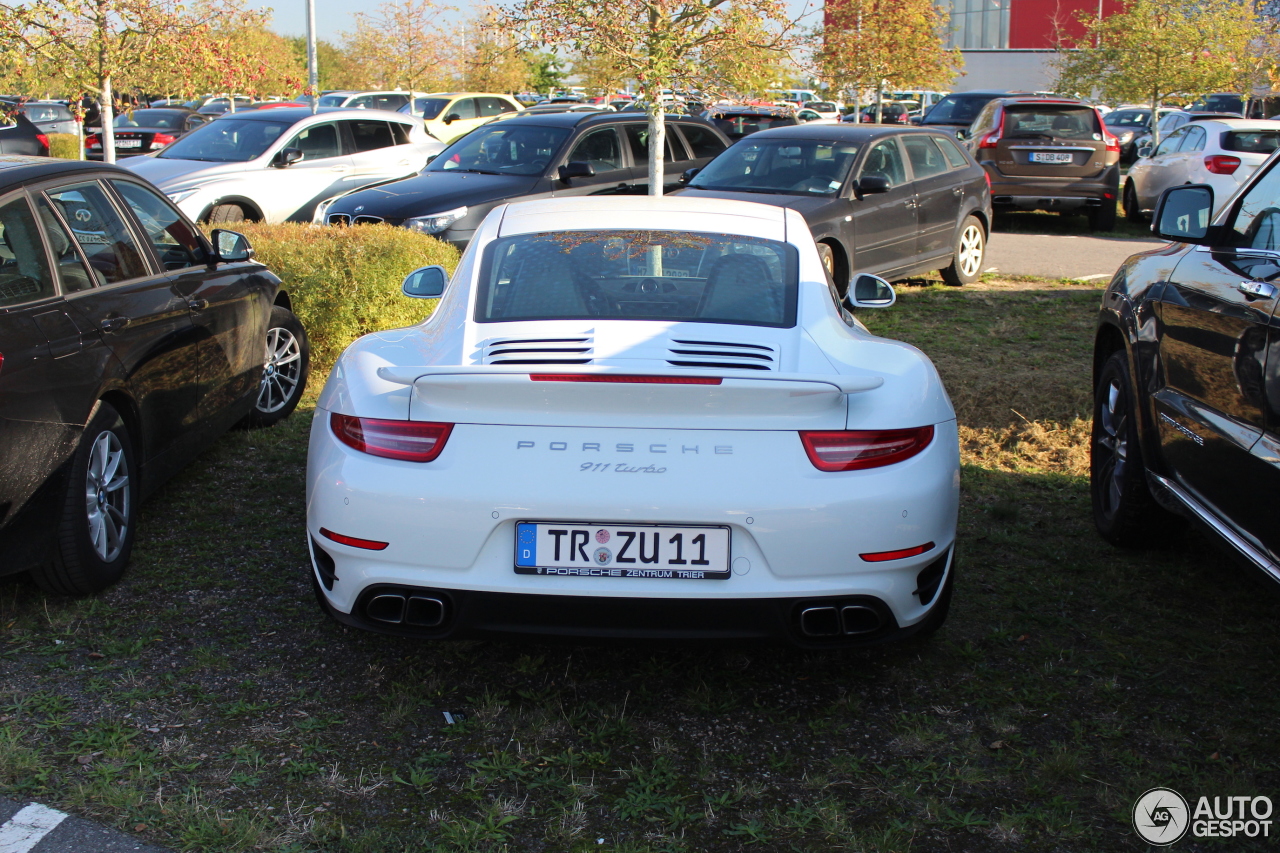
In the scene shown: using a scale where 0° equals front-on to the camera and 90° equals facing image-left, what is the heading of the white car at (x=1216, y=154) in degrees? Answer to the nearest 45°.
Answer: approximately 135°

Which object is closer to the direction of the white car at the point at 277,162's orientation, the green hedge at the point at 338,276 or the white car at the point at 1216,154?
the green hedge

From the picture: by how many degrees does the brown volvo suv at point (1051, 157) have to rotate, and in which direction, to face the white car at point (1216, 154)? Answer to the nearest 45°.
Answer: approximately 90° to its right

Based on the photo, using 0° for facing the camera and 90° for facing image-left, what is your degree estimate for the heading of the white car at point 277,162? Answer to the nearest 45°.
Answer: approximately 45°

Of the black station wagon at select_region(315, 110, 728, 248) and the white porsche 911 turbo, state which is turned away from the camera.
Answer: the white porsche 911 turbo

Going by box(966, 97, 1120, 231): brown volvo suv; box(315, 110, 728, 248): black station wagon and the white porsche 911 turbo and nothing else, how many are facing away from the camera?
2

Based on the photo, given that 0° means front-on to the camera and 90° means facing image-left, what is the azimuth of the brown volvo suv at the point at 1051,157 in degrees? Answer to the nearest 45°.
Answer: approximately 180°

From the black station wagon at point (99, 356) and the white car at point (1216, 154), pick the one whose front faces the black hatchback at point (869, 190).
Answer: the black station wagon at point (99, 356)

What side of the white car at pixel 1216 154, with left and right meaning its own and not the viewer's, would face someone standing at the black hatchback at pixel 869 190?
left

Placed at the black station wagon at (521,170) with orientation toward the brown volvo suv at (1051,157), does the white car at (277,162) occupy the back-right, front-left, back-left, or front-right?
back-left

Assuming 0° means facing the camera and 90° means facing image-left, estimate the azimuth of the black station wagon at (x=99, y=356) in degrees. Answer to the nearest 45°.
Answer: approximately 225°

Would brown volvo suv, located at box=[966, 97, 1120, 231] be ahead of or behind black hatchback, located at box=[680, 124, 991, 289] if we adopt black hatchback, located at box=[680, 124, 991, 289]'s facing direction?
behind

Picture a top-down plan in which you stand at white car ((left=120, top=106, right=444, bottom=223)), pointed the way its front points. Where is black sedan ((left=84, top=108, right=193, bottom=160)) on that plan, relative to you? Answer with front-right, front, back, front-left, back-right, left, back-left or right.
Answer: back-right

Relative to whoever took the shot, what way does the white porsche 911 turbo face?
facing away from the viewer

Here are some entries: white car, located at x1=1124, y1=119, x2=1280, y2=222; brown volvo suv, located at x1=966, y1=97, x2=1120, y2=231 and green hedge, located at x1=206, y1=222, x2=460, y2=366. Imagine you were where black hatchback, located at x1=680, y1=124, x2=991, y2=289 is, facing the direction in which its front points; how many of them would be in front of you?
1

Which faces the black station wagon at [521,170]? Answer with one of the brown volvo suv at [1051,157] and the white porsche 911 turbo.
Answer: the white porsche 911 turbo

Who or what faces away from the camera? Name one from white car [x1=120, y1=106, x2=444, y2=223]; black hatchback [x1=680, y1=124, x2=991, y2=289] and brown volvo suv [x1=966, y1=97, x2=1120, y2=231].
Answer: the brown volvo suv

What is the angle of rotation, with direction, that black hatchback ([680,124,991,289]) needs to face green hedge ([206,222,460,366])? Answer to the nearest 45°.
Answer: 0° — it already faces it
